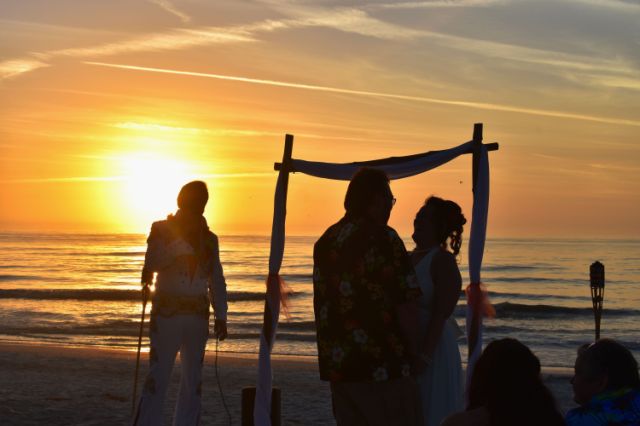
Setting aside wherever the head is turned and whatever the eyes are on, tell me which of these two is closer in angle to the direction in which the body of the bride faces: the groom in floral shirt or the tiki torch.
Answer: the groom in floral shirt

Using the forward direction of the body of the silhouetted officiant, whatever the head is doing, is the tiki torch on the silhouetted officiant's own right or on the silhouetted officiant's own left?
on the silhouetted officiant's own left

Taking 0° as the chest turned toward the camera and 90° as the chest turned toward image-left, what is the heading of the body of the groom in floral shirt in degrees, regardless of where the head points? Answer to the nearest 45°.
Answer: approximately 225°

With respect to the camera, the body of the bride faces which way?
to the viewer's left

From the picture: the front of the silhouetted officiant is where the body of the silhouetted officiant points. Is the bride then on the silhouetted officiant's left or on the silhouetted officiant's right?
on the silhouetted officiant's left

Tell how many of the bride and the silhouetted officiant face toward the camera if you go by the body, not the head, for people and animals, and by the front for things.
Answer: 1
